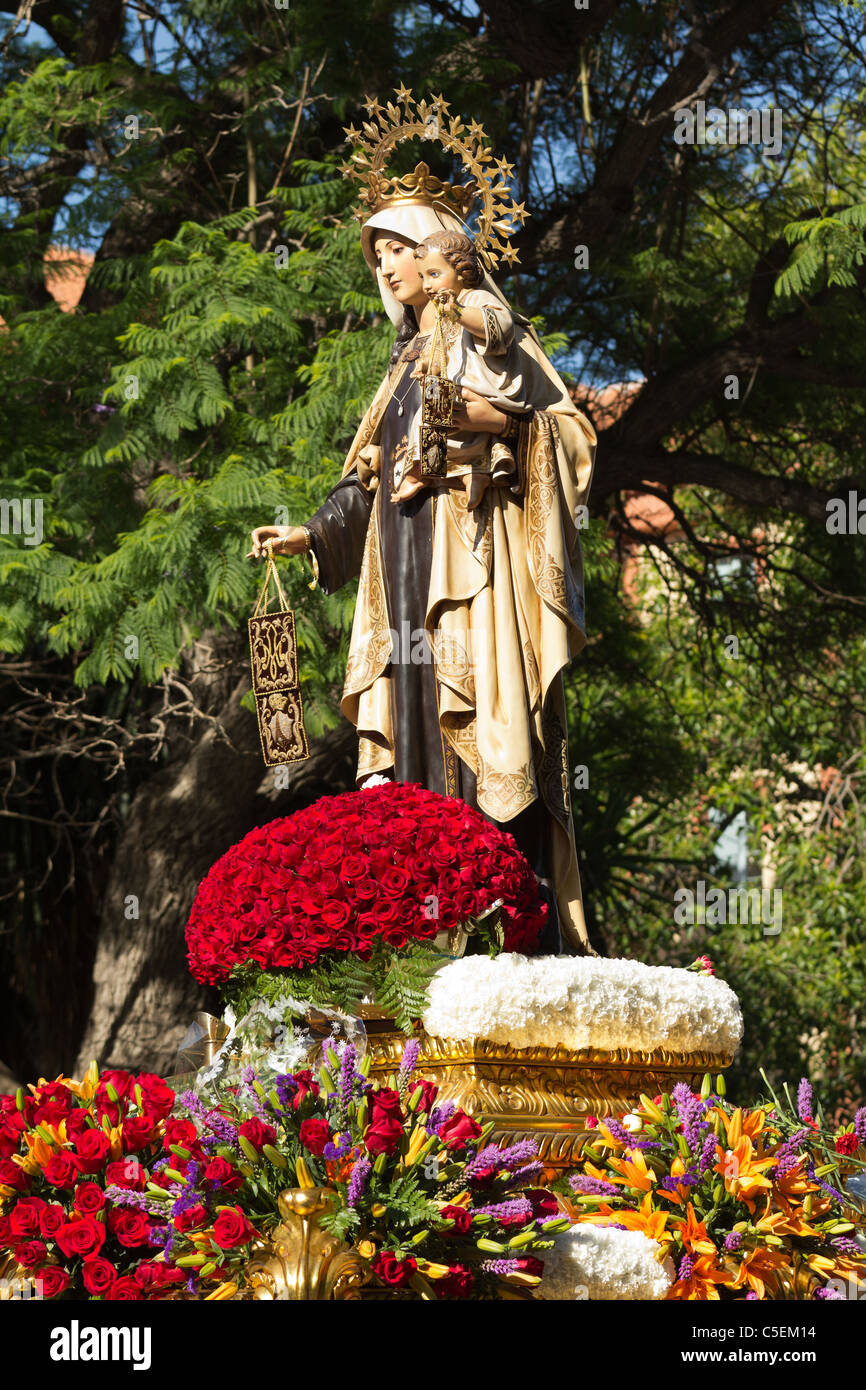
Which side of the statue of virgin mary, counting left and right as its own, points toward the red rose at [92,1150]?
front

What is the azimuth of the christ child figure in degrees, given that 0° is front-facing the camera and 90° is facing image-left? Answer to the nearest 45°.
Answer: approximately 45°

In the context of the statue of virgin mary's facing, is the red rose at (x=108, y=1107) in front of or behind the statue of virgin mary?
in front

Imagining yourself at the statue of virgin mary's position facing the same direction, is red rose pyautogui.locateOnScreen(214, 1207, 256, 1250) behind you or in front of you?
in front

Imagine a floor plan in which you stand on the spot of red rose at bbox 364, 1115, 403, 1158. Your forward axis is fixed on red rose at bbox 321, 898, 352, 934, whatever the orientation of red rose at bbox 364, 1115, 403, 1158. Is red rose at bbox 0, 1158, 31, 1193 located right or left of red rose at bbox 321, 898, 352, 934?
left

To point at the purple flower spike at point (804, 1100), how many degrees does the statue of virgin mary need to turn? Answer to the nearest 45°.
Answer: approximately 90° to its left

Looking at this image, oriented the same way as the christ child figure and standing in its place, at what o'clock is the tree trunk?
The tree trunk is roughly at 4 o'clock from the christ child figure.

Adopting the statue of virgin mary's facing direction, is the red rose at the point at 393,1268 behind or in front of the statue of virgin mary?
in front
